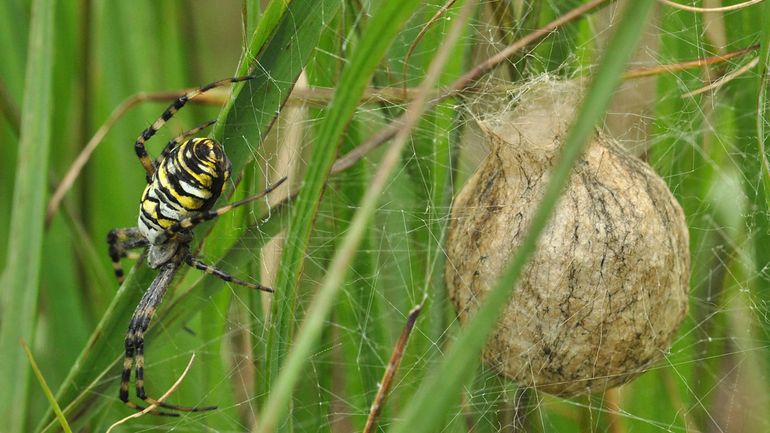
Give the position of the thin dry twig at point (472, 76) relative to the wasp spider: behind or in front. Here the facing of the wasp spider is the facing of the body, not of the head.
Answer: behind

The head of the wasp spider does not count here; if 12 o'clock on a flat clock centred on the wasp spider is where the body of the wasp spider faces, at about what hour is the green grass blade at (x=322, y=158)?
The green grass blade is roughly at 7 o'clock from the wasp spider.
